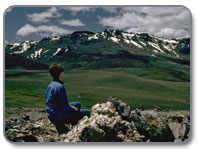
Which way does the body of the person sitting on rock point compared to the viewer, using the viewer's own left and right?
facing away from the viewer and to the right of the viewer

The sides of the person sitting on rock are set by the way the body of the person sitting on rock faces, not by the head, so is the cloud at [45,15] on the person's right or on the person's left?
on the person's left

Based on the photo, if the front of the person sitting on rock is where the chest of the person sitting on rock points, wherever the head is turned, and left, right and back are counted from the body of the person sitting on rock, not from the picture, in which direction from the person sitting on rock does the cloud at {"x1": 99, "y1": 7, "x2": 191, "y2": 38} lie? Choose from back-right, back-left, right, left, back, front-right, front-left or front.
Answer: front

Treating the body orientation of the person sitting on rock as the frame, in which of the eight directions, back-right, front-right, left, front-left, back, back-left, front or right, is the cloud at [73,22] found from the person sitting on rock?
front-left

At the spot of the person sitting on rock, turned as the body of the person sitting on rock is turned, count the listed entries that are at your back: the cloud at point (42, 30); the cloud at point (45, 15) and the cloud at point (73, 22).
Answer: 0

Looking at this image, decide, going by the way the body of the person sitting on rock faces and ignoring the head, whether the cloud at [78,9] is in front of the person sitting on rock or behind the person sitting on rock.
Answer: in front
